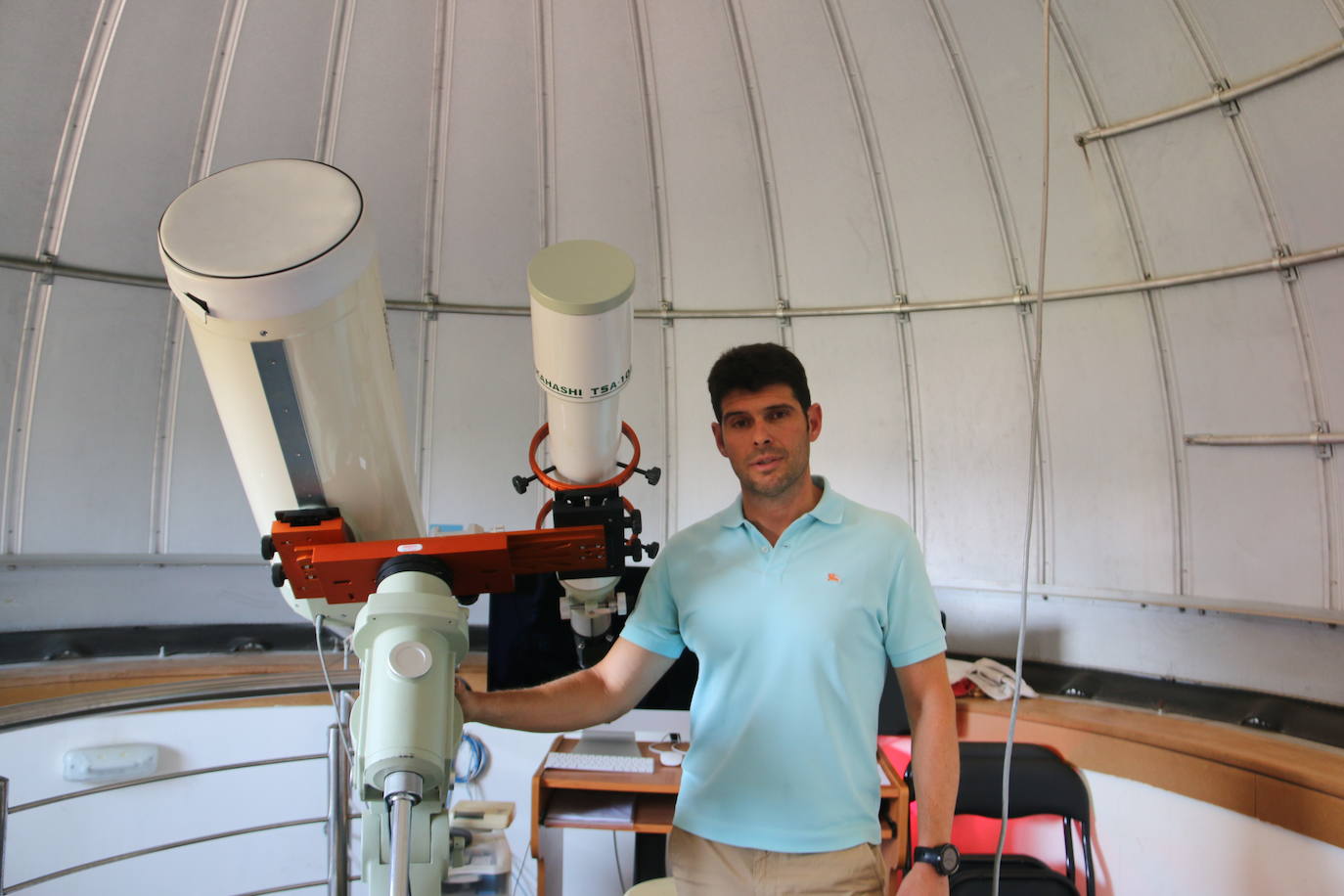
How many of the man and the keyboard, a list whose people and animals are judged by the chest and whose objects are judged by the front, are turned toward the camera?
2

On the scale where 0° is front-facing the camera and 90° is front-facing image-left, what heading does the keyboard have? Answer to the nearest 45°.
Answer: approximately 0°

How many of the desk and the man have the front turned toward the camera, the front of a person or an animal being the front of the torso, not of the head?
2

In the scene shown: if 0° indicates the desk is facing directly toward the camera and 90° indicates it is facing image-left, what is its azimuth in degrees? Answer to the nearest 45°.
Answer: approximately 0°

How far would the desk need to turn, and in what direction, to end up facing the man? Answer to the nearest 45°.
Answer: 0° — it already faces them

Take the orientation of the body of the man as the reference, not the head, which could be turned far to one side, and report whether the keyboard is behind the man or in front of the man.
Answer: behind

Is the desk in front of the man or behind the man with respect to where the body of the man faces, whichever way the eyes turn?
behind

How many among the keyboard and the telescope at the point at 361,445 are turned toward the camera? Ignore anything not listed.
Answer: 2
